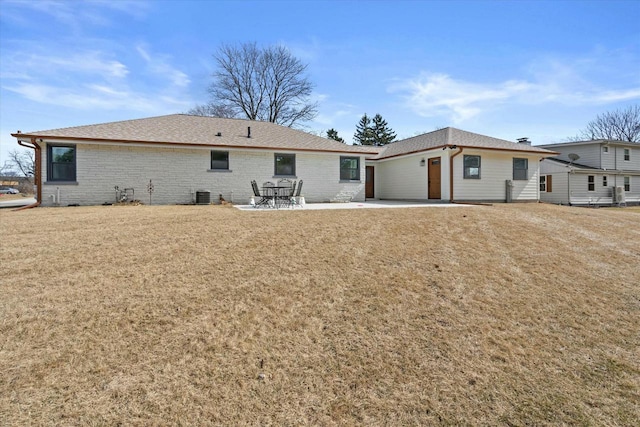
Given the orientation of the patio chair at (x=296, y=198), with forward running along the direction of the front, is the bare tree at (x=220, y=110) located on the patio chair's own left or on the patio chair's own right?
on the patio chair's own right

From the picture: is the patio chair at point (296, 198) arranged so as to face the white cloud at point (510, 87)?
no

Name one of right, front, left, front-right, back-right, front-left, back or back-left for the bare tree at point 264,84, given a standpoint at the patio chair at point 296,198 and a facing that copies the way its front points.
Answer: right

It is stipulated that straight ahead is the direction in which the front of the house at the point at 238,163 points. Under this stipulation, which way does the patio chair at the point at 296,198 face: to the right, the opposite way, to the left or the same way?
to the left

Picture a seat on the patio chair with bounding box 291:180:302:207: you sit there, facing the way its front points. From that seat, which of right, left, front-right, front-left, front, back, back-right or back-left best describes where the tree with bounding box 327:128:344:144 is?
right

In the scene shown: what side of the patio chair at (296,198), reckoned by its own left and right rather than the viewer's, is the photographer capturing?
left

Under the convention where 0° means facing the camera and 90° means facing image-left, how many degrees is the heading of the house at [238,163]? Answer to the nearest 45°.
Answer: approximately 180°

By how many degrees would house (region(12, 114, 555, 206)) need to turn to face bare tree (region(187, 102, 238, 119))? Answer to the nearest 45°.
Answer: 0° — it already faces it

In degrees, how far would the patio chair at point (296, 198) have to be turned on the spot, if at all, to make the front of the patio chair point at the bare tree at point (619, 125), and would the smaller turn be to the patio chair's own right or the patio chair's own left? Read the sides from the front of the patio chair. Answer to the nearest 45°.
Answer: approximately 135° to the patio chair's own right

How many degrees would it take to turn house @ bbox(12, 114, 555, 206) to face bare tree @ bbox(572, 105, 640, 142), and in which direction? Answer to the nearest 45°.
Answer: approximately 45° to its right

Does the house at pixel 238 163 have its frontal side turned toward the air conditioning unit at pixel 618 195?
no

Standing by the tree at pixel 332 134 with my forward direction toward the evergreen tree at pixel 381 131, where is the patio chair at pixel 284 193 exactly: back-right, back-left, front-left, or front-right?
back-right

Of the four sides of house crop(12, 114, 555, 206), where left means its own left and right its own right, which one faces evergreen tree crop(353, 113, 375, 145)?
front

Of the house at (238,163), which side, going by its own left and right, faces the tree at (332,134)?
front

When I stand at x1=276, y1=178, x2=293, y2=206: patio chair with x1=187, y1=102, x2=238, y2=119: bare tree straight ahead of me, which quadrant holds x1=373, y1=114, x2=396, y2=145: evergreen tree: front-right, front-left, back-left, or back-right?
front-right
